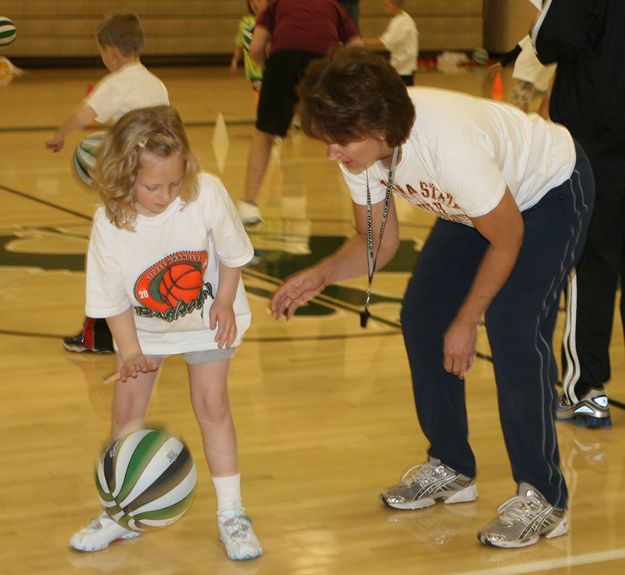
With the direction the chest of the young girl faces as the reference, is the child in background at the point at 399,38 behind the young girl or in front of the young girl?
behind

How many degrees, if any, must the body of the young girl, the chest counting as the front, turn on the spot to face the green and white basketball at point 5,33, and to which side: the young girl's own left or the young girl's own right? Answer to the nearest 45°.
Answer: approximately 180°

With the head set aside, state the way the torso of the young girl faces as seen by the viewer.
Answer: toward the camera

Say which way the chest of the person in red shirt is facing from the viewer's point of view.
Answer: away from the camera

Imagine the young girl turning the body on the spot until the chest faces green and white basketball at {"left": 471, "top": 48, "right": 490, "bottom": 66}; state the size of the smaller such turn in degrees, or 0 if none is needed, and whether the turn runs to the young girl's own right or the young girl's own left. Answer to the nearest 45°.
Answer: approximately 180°

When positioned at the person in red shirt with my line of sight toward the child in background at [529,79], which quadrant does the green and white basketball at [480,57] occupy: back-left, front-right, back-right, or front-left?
front-left

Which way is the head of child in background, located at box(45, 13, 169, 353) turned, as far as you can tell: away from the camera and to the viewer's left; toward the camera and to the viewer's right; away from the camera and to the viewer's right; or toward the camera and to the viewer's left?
away from the camera and to the viewer's left

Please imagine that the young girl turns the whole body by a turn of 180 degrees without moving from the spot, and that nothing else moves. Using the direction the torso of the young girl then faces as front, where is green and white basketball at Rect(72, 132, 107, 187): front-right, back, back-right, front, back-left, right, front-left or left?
front

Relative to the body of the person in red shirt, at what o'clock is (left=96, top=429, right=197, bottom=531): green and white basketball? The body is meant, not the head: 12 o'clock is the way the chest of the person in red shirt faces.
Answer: The green and white basketball is roughly at 6 o'clock from the person in red shirt.

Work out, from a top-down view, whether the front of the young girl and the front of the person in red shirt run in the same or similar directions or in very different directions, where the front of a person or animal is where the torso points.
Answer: very different directions

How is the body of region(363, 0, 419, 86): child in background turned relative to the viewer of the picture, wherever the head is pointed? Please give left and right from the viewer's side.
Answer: facing to the left of the viewer
